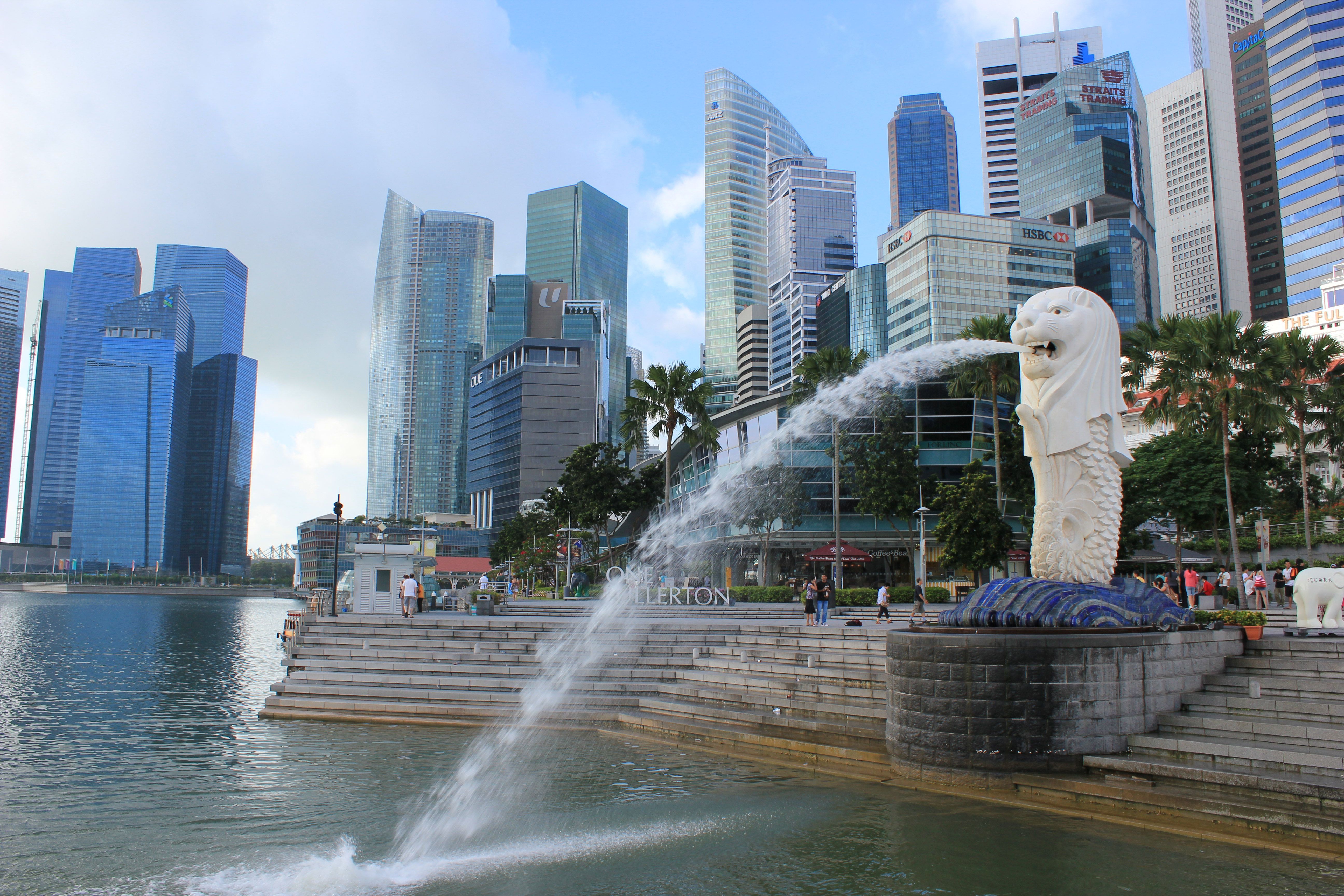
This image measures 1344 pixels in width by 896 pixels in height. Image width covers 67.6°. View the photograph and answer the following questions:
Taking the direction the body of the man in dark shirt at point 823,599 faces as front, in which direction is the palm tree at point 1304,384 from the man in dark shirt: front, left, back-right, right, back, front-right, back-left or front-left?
back-left

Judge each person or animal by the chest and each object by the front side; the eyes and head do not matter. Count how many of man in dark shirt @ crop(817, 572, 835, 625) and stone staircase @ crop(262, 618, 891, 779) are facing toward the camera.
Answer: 2

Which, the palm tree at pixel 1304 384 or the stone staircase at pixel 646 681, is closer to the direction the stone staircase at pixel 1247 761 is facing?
the stone staircase

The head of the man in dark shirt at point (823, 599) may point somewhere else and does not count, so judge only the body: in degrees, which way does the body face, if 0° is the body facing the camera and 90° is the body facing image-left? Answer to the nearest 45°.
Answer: approximately 0°

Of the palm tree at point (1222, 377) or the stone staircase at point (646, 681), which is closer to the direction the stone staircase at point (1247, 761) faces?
the stone staircase

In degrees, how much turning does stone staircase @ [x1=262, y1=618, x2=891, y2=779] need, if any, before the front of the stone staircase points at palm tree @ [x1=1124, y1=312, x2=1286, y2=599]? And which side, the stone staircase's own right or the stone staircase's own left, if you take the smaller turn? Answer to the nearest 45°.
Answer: approximately 135° to the stone staircase's own left

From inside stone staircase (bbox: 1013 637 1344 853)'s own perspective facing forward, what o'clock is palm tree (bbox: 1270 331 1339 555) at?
The palm tree is roughly at 5 o'clock from the stone staircase.

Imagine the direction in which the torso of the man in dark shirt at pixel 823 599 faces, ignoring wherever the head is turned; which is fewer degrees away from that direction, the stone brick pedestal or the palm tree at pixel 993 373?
the stone brick pedestal

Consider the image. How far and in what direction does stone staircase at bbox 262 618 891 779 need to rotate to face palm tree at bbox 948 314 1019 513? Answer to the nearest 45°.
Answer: approximately 135° to its left

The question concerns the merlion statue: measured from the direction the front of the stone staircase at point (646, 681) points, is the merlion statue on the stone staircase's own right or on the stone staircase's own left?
on the stone staircase's own left

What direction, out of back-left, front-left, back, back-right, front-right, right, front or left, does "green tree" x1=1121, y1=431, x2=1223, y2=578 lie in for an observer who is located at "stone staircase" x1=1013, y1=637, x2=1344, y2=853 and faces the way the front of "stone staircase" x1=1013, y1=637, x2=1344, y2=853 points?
back-right

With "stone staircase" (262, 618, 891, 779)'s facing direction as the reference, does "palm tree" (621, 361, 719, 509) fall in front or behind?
behind

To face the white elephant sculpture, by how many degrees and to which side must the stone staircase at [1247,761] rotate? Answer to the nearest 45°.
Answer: approximately 135° to its right
